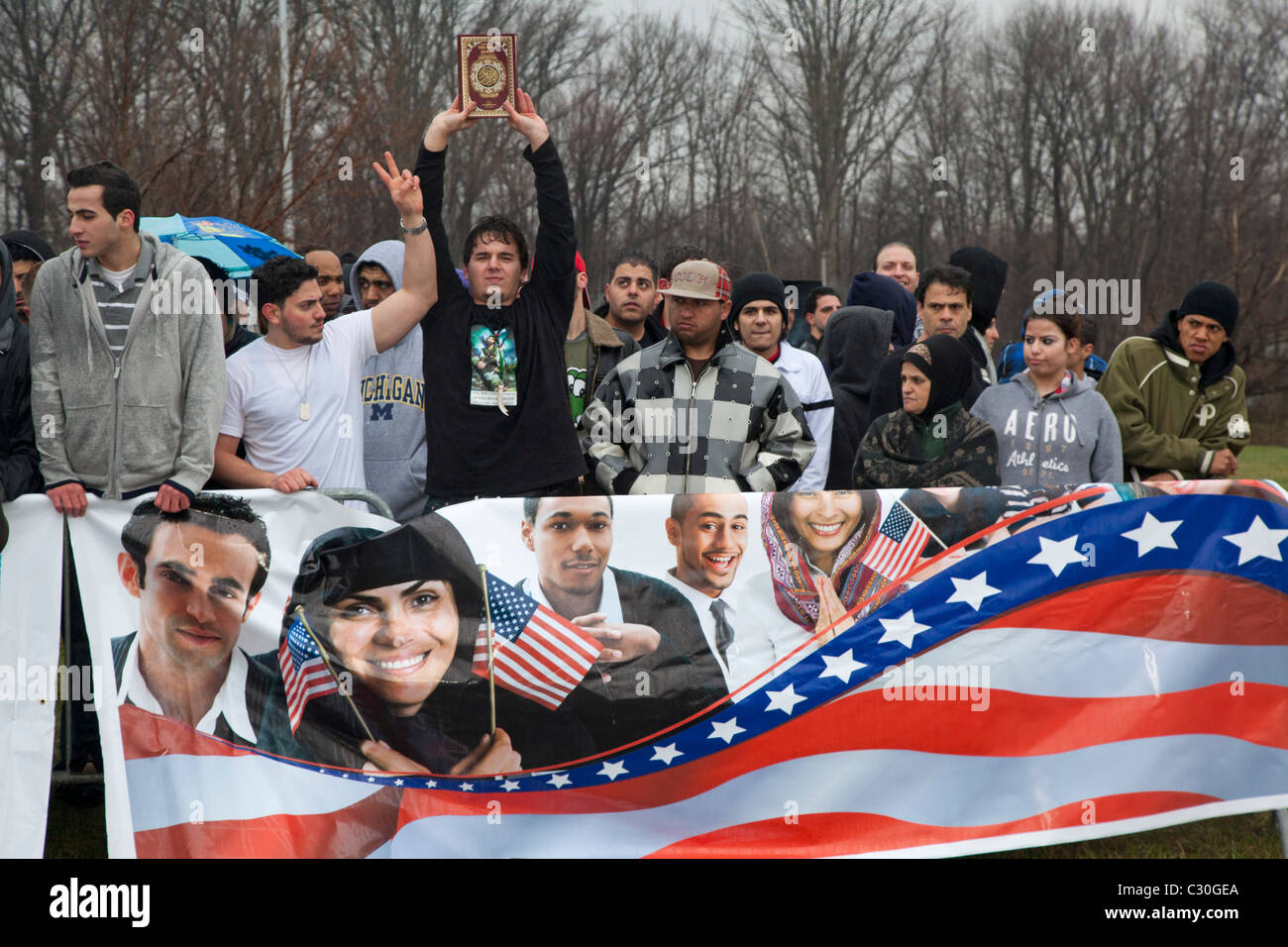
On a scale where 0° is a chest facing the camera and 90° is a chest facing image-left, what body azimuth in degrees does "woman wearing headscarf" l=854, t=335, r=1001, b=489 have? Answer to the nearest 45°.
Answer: approximately 45°

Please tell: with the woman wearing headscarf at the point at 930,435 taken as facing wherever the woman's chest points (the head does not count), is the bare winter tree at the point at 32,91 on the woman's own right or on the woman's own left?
on the woman's own right

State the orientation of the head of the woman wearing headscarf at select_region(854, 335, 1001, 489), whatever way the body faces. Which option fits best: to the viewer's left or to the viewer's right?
to the viewer's left

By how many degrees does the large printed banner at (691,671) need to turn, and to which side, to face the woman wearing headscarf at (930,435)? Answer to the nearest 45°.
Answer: approximately 135° to its left

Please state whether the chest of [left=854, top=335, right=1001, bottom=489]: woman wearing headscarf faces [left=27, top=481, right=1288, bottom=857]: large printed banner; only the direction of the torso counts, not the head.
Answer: yes

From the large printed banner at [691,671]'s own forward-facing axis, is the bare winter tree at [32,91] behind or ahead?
behind

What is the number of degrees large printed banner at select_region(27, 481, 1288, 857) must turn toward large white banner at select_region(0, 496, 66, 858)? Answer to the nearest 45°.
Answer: approximately 90° to its right
